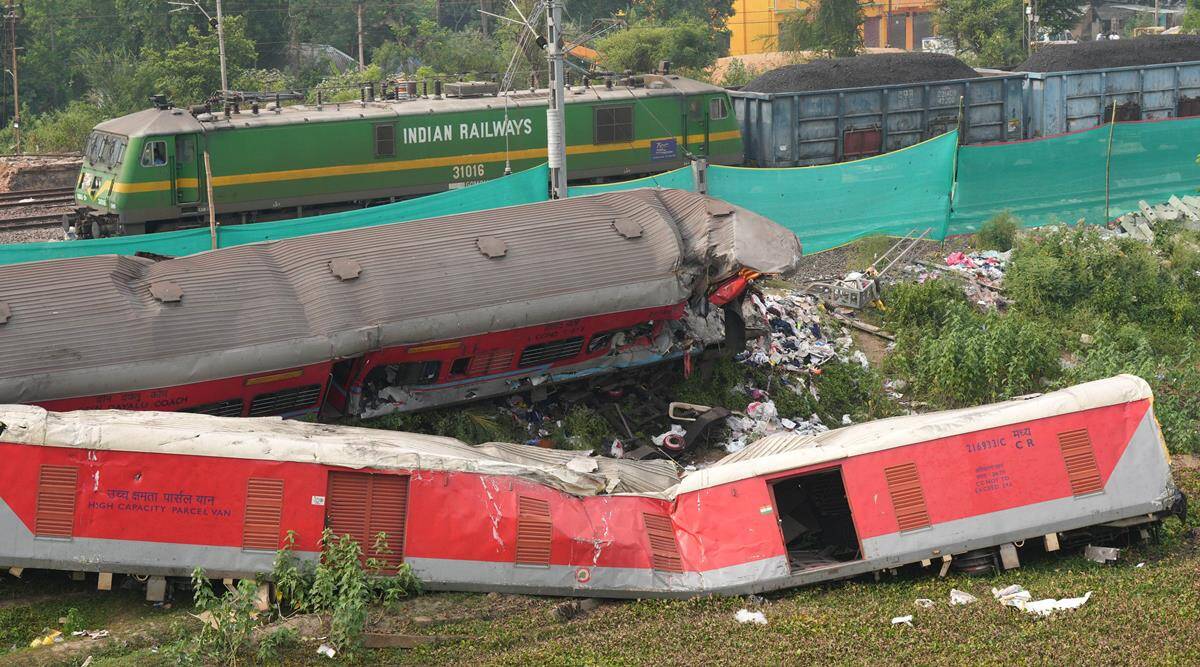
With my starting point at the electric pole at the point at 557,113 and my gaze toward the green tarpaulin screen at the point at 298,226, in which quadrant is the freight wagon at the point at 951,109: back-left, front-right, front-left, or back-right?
back-right

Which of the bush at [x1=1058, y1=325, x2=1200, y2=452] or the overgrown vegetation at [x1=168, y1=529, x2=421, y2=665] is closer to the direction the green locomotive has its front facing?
the overgrown vegetation

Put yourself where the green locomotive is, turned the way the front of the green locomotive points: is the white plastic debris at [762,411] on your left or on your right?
on your left

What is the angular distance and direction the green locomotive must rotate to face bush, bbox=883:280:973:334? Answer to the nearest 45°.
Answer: approximately 90° to its left

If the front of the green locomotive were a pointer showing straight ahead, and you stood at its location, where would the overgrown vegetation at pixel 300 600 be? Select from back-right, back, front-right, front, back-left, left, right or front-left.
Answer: front-left

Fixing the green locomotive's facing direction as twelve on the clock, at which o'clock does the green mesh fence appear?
The green mesh fence is roughly at 7 o'clock from the green locomotive.

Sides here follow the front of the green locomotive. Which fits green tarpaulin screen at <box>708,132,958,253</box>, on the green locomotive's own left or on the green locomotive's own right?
on the green locomotive's own left

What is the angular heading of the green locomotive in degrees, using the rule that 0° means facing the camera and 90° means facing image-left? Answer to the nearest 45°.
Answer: approximately 45°

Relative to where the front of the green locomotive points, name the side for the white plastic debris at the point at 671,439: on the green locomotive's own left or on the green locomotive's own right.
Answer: on the green locomotive's own left

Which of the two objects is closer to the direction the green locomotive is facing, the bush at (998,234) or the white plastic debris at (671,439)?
the white plastic debris
